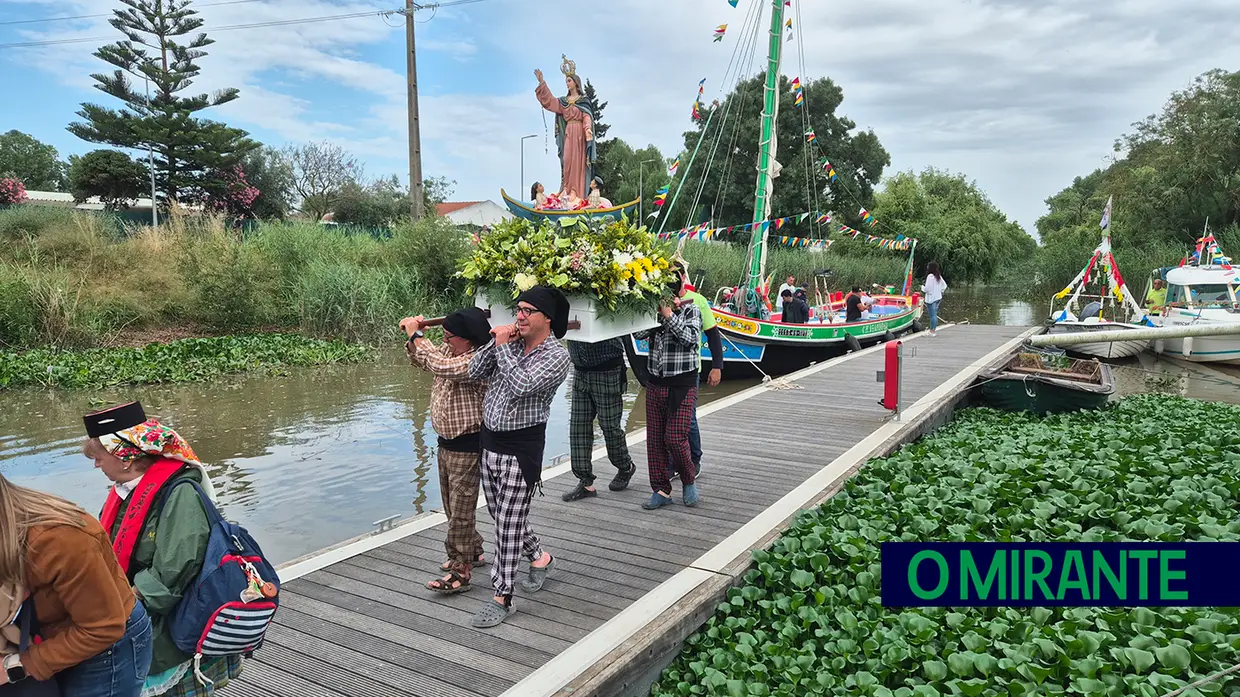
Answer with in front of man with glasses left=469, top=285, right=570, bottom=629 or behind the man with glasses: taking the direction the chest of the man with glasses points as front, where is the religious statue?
behind

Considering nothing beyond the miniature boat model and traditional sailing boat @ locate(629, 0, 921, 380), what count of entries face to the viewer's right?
0

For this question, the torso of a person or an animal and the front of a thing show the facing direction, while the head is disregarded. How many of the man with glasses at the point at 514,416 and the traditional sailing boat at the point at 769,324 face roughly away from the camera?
0

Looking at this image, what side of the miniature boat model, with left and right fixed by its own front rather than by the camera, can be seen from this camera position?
left

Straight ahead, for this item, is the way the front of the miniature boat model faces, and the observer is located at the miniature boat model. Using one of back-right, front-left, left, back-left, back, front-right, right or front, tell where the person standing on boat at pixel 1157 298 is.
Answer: back-right

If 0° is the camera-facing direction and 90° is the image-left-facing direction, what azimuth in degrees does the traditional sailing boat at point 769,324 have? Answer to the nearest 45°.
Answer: approximately 45°

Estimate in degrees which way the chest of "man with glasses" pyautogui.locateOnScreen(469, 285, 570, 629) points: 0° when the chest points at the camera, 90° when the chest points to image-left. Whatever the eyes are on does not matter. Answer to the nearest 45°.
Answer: approximately 45°

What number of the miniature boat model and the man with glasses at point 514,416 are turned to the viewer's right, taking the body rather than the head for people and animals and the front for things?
0

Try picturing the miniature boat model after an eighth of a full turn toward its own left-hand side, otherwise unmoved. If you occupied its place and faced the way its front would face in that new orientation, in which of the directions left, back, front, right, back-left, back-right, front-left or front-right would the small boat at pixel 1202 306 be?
back

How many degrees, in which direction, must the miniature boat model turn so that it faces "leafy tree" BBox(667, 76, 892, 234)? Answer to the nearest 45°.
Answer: approximately 90° to its right
